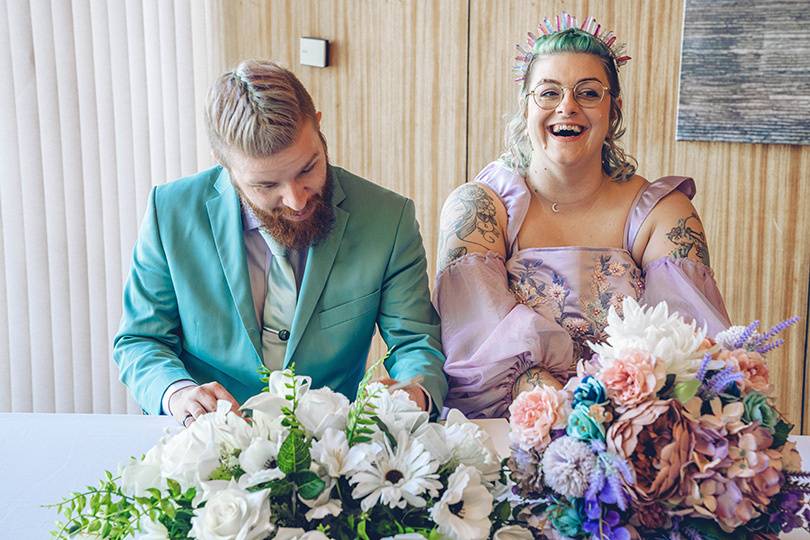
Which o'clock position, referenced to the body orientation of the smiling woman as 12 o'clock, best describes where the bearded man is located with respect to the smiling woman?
The bearded man is roughly at 2 o'clock from the smiling woman.

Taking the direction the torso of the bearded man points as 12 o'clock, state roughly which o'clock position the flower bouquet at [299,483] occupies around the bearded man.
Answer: The flower bouquet is roughly at 12 o'clock from the bearded man.

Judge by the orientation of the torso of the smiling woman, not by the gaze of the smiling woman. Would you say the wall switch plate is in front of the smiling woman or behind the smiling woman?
behind

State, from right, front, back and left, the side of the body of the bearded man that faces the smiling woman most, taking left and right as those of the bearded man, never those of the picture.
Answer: left

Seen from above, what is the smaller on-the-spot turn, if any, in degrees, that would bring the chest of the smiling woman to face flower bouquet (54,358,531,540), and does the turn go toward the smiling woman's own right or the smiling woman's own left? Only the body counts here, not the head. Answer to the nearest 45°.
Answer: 0° — they already face it

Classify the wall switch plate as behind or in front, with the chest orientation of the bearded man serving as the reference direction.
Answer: behind

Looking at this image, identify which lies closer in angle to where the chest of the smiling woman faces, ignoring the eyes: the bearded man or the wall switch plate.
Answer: the bearded man

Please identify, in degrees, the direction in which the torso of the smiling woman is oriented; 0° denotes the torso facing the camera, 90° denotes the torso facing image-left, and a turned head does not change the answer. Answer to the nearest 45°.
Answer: approximately 0°

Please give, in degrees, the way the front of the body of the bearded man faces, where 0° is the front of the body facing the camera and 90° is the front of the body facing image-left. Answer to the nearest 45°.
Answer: approximately 0°

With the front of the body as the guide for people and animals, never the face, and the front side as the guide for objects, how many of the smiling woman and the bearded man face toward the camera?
2
